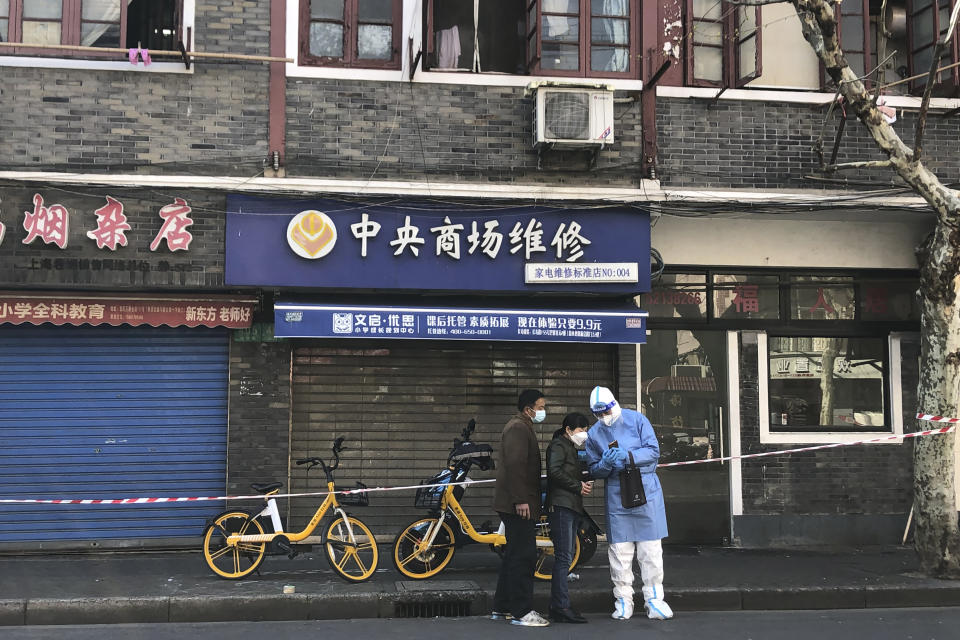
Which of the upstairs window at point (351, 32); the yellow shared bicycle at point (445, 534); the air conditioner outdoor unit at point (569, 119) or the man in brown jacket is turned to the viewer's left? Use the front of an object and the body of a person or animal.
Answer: the yellow shared bicycle

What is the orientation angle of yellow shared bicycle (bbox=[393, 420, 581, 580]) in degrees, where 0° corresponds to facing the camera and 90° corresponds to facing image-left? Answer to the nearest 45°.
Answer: approximately 90°

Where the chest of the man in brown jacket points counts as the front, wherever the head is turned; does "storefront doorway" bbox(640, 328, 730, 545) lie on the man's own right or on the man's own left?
on the man's own left

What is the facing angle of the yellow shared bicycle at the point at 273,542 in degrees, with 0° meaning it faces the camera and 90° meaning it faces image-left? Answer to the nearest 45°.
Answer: approximately 270°

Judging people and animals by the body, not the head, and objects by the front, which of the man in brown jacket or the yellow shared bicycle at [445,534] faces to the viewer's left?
the yellow shared bicycle

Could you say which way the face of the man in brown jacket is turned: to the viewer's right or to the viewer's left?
to the viewer's right

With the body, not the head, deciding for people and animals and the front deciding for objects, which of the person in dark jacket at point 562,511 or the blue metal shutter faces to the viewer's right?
the person in dark jacket

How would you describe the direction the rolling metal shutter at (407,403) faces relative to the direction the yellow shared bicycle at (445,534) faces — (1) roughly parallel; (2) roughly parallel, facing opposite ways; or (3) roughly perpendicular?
roughly perpendicular

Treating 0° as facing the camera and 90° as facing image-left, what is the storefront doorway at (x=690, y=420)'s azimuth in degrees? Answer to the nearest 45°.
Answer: approximately 0°

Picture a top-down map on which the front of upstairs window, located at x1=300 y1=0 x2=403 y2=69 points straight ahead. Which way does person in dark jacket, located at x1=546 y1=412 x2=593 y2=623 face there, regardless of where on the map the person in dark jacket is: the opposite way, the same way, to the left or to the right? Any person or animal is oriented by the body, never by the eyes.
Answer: to the left
